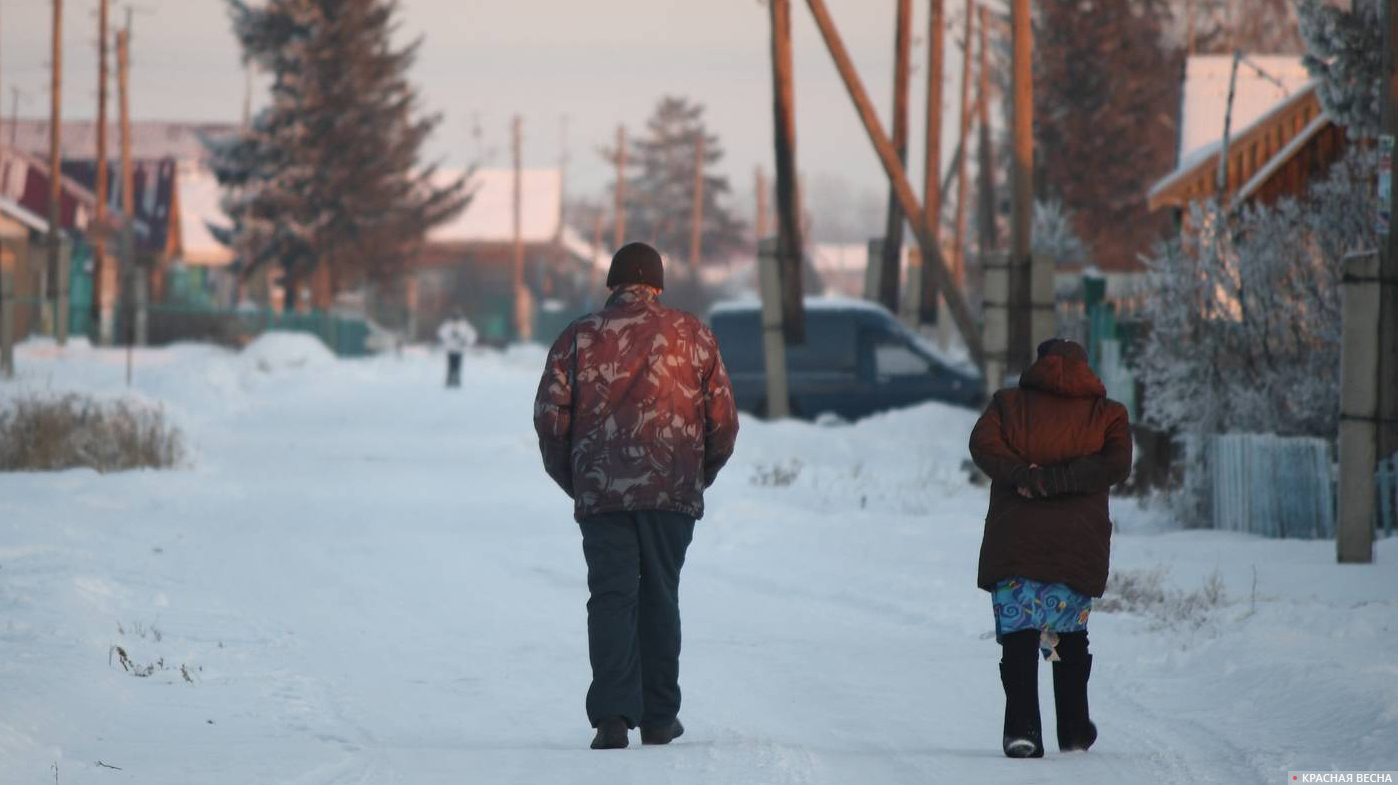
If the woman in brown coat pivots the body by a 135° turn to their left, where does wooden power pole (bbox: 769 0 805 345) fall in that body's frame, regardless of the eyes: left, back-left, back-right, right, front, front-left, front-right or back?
back-right

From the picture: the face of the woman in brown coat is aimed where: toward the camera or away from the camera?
away from the camera

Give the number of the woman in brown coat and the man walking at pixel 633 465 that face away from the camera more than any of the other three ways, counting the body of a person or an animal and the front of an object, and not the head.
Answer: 2

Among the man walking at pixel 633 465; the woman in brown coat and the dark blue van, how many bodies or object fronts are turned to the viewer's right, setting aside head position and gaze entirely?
1

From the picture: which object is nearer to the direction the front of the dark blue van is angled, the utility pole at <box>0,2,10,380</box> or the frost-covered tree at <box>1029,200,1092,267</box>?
the frost-covered tree

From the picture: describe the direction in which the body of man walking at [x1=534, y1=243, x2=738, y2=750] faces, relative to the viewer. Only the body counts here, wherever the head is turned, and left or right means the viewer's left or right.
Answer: facing away from the viewer

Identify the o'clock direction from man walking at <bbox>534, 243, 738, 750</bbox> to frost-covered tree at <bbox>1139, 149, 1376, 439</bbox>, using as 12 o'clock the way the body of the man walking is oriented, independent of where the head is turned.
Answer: The frost-covered tree is roughly at 1 o'clock from the man walking.

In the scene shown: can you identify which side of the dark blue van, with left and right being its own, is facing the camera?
right

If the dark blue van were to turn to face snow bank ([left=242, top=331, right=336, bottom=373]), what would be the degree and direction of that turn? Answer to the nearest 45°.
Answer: approximately 135° to its left

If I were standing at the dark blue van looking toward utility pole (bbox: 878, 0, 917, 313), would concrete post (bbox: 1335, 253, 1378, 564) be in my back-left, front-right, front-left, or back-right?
back-right

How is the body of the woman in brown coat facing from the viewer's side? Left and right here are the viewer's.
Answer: facing away from the viewer

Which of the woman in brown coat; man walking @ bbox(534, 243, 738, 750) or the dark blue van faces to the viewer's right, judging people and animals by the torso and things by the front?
the dark blue van

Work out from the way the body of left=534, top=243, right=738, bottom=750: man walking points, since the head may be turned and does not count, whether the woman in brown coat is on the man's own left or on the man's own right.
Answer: on the man's own right
